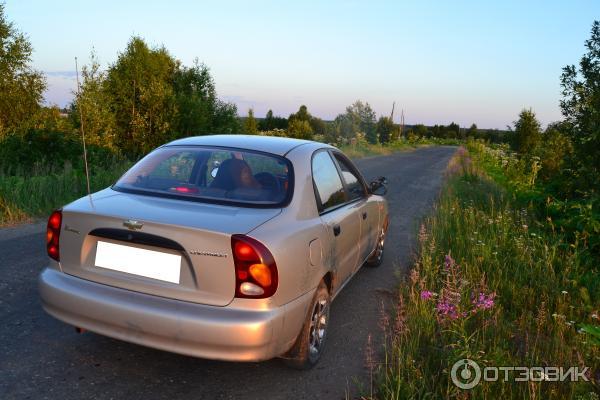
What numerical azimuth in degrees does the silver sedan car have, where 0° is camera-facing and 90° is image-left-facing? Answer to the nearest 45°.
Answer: approximately 225°

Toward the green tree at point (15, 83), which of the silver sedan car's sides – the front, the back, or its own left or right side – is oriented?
left

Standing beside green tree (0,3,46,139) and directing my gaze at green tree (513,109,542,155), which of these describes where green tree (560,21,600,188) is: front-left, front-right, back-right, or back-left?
front-right

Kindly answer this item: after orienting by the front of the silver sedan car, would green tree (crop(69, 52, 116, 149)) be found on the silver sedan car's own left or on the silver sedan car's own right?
on the silver sedan car's own left

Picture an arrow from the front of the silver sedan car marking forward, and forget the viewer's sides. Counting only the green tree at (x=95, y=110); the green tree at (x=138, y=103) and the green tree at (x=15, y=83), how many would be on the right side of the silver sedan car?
0

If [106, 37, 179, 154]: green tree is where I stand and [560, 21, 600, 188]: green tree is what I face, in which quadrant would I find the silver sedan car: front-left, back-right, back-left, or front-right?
front-right

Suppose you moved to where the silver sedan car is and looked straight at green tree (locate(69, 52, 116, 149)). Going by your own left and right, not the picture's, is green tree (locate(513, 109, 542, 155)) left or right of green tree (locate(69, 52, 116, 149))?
right

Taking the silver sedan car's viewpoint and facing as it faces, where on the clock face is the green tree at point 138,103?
The green tree is roughly at 10 o'clock from the silver sedan car.

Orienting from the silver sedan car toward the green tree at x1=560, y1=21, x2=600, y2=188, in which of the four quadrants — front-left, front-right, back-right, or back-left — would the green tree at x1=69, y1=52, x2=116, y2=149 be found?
front-left

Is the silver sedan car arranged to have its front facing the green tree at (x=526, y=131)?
yes

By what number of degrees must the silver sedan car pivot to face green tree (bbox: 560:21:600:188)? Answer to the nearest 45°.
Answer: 0° — it already faces it

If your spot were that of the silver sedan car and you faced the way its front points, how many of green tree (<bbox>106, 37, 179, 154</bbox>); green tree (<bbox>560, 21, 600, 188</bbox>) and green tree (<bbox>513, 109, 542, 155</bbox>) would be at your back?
0
